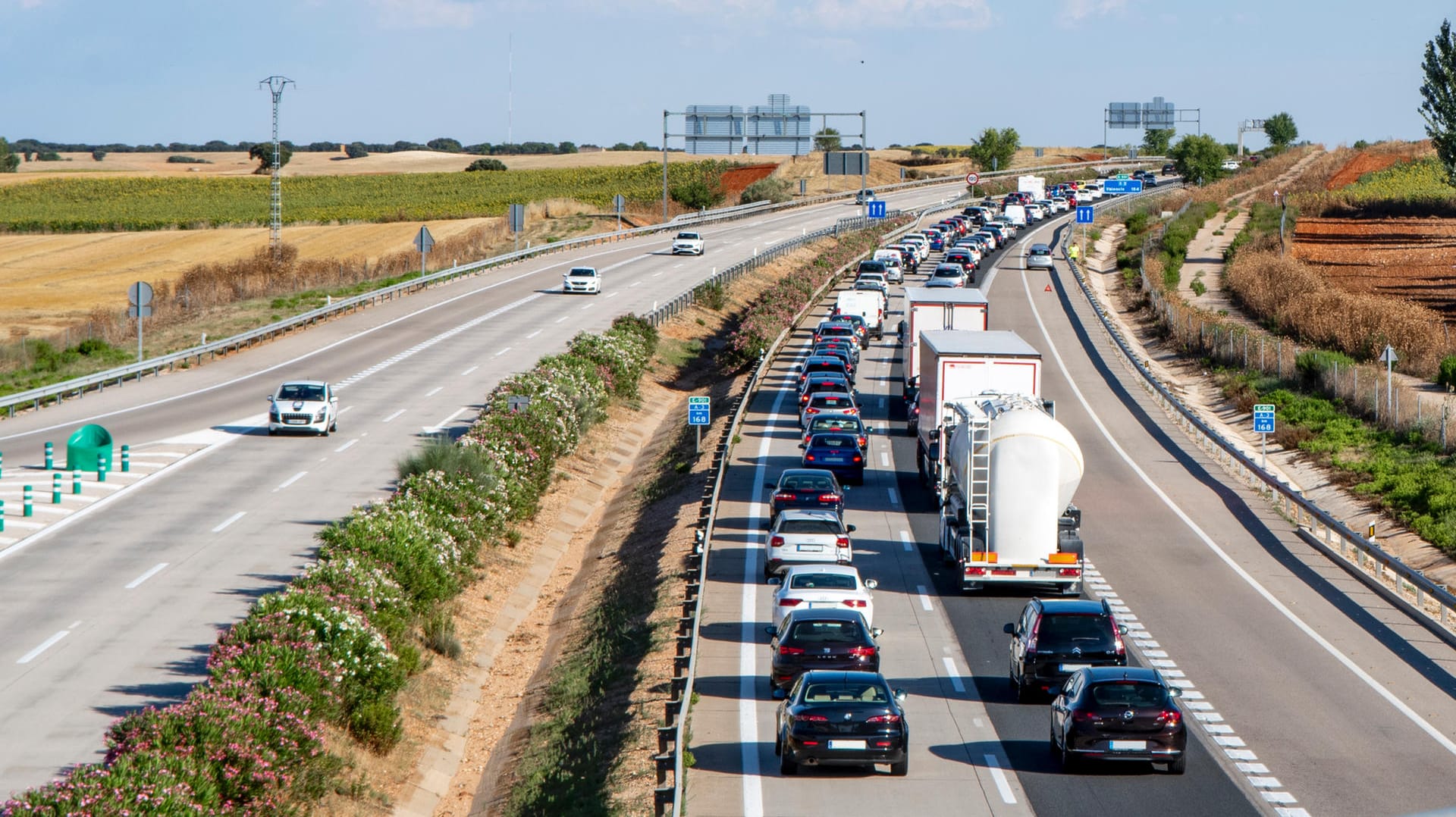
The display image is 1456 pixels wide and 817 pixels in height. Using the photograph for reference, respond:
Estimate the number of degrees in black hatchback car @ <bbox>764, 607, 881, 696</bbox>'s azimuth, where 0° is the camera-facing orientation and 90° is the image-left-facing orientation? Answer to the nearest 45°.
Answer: approximately 180°

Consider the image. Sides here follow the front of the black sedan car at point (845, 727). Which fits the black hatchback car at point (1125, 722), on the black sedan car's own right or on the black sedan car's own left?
on the black sedan car's own right

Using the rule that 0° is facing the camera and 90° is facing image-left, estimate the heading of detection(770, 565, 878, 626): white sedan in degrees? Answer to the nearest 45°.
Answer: approximately 180°

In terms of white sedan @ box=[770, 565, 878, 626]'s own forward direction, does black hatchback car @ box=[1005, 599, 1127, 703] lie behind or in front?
behind

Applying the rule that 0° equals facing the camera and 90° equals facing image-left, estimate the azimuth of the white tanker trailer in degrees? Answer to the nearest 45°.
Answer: approximately 180°

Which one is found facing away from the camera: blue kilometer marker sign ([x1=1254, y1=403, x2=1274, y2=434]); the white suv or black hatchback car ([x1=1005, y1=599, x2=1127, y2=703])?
the black hatchback car

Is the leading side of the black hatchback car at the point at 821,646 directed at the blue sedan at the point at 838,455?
yes

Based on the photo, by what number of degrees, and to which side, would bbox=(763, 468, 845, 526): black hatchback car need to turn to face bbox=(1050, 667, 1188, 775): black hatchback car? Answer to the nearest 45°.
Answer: approximately 180°

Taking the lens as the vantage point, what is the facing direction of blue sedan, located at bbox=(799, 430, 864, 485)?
facing away from the viewer

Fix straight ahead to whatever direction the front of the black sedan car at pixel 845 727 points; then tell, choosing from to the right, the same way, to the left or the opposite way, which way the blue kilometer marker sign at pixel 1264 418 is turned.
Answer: the opposite way

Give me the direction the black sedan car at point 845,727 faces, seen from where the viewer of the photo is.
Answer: facing away from the viewer

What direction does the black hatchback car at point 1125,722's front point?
away from the camera
